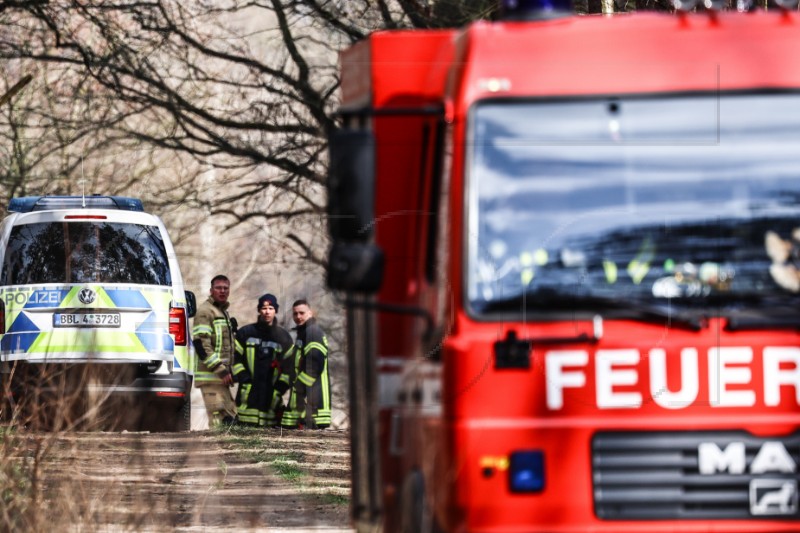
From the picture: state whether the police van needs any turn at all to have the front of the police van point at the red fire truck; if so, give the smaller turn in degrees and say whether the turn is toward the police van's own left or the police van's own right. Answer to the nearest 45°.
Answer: approximately 180°

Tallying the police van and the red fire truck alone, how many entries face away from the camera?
1

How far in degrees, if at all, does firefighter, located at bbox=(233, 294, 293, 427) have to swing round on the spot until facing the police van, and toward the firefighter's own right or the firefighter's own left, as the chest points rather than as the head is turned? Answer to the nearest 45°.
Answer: approximately 45° to the firefighter's own right

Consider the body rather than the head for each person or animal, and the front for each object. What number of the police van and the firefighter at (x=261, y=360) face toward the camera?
1

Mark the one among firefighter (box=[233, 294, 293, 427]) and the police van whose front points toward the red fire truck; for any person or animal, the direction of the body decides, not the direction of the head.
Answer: the firefighter

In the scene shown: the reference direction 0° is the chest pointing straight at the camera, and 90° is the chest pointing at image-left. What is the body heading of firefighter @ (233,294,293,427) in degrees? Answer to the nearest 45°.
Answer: approximately 0°

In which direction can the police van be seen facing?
away from the camera
